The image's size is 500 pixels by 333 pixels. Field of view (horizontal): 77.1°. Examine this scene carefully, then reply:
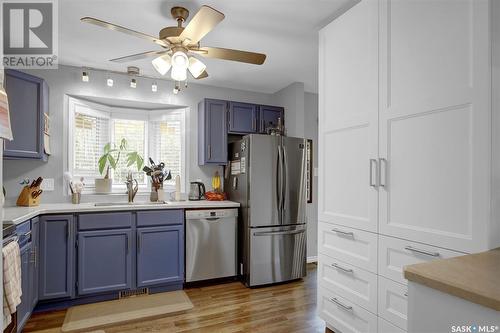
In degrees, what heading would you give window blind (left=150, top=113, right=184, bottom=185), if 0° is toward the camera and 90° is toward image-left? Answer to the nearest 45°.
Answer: approximately 45°

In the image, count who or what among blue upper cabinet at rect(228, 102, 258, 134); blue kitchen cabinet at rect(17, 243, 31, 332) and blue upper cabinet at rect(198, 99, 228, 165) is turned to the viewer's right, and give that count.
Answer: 1

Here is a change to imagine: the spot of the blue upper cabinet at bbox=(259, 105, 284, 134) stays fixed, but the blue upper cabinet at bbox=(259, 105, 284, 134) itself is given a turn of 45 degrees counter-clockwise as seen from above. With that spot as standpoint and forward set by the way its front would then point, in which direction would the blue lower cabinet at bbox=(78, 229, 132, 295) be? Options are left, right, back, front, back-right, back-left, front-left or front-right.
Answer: right

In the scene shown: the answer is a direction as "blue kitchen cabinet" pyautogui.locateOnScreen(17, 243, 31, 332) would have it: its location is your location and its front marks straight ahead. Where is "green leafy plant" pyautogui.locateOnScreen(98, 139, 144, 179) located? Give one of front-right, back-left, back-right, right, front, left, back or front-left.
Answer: front-left

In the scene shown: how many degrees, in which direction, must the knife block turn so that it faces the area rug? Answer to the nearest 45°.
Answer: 0° — it already faces it

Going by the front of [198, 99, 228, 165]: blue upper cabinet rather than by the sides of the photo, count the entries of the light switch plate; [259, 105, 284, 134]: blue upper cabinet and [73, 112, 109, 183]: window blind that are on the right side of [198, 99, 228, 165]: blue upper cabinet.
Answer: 2

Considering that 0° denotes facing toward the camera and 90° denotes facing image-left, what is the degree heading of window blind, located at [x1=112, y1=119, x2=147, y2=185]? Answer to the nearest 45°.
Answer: approximately 0°

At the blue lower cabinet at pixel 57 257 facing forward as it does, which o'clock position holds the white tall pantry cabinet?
The white tall pantry cabinet is roughly at 11 o'clock from the blue lower cabinet.

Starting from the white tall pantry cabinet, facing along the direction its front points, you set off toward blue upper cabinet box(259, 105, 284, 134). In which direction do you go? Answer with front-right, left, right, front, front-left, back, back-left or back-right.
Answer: right

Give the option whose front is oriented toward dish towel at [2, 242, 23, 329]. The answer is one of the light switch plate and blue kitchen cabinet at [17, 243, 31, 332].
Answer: the light switch plate
